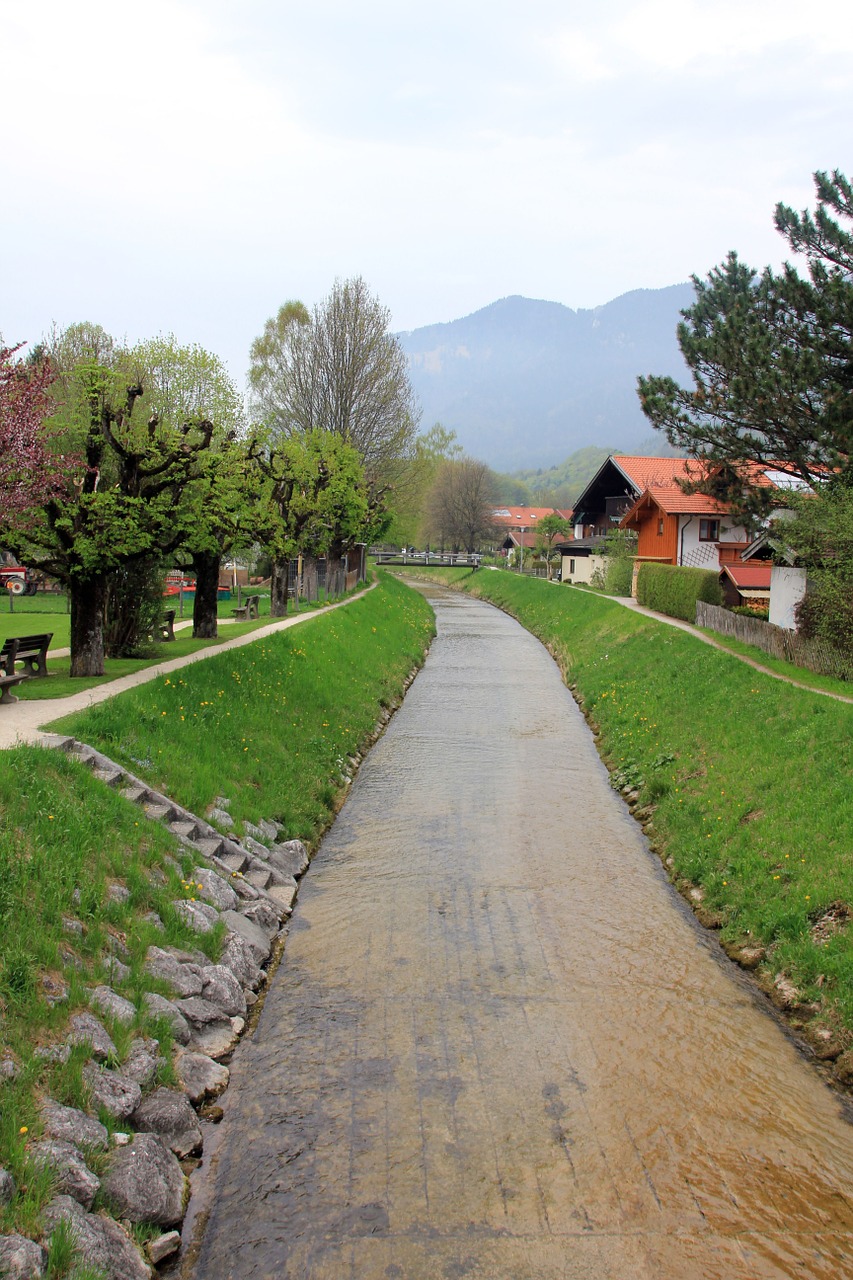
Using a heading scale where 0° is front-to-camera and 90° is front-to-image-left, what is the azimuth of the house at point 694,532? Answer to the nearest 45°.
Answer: approximately 45°

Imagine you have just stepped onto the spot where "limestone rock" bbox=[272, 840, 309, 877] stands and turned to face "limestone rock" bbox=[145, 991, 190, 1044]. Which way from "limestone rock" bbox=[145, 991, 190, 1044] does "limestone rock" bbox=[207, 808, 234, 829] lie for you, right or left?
right

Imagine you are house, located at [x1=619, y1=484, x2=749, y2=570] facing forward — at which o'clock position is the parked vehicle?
The parked vehicle is roughly at 1 o'clock from the house.

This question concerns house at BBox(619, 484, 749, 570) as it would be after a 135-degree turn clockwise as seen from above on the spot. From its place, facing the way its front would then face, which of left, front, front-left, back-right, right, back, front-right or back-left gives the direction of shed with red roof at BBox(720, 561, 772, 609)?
back

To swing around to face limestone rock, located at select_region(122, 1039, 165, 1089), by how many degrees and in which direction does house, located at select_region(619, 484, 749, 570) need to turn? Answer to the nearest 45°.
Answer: approximately 45° to its left

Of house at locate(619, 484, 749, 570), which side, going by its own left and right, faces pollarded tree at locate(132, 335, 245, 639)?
front

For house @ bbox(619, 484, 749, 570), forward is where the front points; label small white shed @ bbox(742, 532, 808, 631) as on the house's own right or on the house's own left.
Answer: on the house's own left

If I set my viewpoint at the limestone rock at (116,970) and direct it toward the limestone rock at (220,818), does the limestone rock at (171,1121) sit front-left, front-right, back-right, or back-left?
back-right

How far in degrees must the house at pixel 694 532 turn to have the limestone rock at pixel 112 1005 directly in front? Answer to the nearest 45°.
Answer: approximately 45° to its left

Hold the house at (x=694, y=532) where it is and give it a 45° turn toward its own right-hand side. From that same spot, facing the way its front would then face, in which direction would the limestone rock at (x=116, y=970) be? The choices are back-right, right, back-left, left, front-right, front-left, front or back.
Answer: left

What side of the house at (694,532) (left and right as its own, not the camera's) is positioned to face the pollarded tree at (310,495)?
front

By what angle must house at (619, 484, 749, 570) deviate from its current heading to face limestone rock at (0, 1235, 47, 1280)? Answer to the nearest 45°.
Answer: approximately 45° to its left

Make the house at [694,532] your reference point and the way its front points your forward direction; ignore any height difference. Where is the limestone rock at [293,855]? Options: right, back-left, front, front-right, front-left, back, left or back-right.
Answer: front-left

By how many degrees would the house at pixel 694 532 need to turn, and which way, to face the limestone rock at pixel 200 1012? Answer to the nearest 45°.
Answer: approximately 45° to its left

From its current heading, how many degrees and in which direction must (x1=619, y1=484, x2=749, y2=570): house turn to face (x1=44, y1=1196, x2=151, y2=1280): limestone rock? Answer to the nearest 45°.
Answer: approximately 45° to its left

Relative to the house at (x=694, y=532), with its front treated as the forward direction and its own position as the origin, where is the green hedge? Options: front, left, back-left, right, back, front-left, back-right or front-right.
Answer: front-left

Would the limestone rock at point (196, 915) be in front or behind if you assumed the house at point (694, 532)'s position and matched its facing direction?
in front

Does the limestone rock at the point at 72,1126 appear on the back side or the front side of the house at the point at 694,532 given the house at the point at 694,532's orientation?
on the front side
